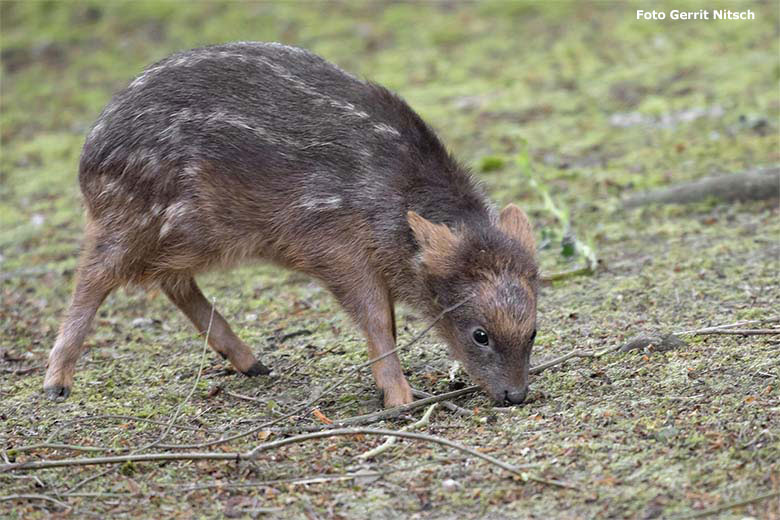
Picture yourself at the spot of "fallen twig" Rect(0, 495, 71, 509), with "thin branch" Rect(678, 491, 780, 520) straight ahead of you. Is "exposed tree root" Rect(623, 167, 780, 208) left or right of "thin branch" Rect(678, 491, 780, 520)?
left

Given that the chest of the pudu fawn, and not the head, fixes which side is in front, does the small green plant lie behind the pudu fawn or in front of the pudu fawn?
in front

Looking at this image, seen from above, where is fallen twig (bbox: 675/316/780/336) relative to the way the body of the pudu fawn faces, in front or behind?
in front

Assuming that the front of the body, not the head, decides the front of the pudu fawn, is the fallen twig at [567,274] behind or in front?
in front

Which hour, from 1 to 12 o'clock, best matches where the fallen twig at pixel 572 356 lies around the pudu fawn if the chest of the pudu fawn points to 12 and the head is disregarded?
The fallen twig is roughly at 11 o'clock from the pudu fawn.

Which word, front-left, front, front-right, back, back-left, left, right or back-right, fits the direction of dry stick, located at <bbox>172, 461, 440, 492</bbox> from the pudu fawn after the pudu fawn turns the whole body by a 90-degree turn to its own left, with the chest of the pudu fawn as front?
back

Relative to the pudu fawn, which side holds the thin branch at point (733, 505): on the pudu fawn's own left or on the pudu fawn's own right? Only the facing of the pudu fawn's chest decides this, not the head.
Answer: on the pudu fawn's own right

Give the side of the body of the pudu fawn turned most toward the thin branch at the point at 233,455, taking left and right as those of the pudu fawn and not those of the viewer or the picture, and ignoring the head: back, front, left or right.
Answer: right

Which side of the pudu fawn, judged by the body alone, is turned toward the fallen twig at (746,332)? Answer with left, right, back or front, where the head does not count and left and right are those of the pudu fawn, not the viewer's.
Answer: front

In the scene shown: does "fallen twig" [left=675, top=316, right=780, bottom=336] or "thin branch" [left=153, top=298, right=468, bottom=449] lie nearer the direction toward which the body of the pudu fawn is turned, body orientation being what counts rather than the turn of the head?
the fallen twig

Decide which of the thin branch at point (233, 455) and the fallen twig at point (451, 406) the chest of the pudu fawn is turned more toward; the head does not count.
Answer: the fallen twig

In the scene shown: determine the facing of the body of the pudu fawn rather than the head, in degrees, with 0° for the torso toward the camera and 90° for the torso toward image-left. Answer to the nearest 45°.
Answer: approximately 270°

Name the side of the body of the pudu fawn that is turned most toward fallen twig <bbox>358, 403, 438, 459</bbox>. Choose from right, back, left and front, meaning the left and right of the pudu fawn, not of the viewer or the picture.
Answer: right

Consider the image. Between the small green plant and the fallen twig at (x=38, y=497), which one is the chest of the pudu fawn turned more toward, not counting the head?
the small green plant

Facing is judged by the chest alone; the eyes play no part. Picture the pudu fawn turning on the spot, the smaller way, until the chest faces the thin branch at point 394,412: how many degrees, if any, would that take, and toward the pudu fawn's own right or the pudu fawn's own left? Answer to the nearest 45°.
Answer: approximately 45° to the pudu fawn's own right
